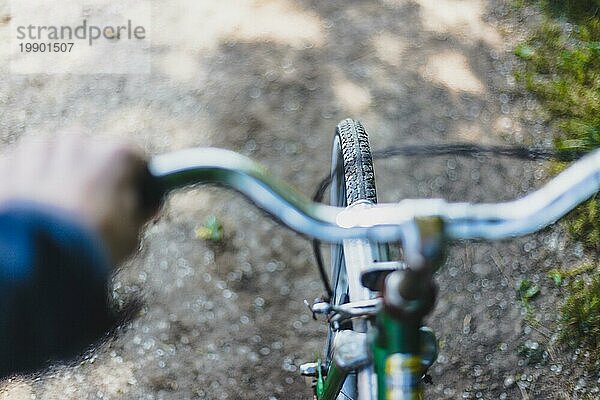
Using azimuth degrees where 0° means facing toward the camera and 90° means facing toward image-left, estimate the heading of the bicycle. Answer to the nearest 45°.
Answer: approximately 180°
